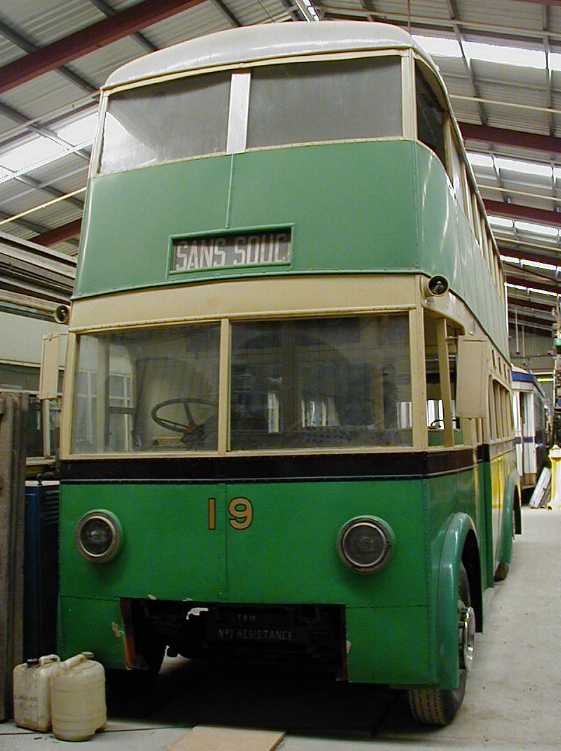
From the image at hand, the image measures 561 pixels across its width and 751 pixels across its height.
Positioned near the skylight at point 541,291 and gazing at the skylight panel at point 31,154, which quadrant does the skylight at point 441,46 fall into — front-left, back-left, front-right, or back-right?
front-left

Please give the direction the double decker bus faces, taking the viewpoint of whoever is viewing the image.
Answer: facing the viewer

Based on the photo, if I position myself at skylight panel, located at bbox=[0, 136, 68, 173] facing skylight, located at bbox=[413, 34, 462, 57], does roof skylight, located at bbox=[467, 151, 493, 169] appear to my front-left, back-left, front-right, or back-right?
front-left
